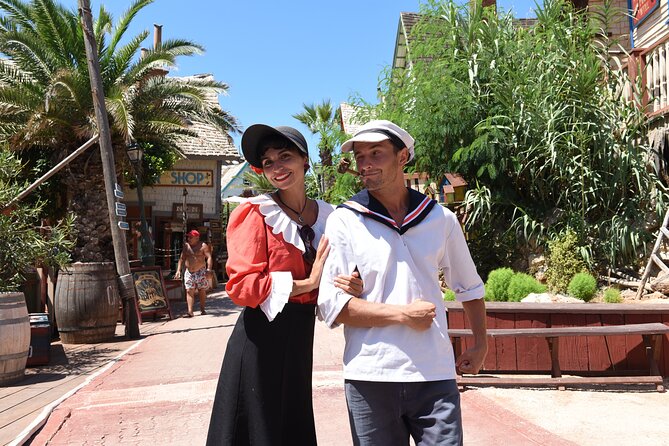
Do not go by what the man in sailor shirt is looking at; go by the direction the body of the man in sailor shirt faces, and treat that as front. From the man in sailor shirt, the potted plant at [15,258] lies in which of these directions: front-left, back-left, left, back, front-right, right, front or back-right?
back-right

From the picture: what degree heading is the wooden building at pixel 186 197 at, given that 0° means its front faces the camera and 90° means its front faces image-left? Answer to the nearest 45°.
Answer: approximately 0°

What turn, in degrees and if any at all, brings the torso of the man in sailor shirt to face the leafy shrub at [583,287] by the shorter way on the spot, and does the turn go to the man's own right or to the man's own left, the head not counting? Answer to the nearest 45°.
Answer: approximately 180°

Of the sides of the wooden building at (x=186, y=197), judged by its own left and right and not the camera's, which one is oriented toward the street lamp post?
front

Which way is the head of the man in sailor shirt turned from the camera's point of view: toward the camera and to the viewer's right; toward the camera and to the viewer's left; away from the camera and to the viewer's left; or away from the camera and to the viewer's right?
toward the camera and to the viewer's left

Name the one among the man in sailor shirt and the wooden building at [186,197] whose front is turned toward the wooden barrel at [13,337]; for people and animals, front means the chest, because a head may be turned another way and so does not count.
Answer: the wooden building

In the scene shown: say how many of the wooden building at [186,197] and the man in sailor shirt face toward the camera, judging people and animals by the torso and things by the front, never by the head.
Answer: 2

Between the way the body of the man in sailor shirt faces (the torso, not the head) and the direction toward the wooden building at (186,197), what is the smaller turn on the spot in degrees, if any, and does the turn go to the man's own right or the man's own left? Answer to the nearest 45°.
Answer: approximately 180°
